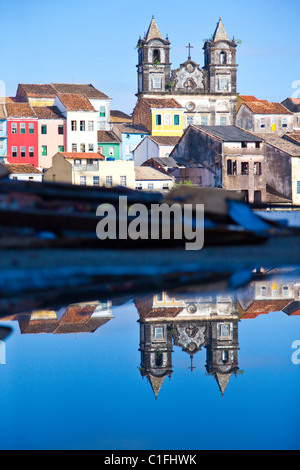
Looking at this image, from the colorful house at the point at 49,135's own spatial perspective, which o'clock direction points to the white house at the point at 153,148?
The white house is roughly at 9 o'clock from the colorful house.

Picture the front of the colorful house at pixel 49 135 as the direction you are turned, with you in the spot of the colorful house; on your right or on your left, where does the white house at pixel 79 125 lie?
on your left

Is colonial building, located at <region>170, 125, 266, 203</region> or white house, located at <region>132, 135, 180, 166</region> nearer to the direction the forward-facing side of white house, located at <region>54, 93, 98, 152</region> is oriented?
the colonial building

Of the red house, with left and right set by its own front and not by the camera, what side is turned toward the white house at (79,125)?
left

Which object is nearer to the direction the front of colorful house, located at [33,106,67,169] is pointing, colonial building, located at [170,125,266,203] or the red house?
the colonial building

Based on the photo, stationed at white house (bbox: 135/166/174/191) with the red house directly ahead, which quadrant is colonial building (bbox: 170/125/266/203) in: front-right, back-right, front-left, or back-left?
back-right

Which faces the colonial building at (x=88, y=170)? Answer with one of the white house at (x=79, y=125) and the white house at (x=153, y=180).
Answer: the white house at (x=79, y=125)
